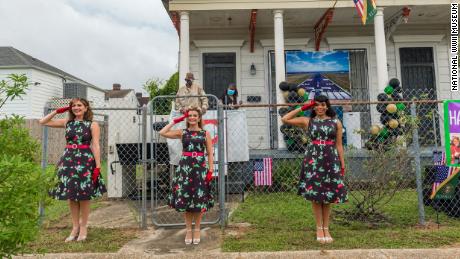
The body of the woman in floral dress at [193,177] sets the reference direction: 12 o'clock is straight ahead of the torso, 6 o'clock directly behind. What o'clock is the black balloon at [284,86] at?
The black balloon is roughly at 7 o'clock from the woman in floral dress.

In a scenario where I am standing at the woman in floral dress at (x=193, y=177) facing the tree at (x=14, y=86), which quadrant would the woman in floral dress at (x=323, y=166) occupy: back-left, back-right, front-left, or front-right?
back-left

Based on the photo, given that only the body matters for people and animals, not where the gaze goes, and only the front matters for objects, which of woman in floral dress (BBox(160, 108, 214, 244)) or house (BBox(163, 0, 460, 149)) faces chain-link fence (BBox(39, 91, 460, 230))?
the house

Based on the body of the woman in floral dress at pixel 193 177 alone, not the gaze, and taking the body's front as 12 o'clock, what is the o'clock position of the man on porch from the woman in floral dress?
The man on porch is roughly at 6 o'clock from the woman in floral dress.

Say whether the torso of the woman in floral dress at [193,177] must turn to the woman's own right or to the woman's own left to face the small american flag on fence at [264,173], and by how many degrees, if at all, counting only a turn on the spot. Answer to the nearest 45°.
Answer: approximately 135° to the woman's own left

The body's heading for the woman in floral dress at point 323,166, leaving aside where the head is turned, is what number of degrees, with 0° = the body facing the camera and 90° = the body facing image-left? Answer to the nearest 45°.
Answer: approximately 0°

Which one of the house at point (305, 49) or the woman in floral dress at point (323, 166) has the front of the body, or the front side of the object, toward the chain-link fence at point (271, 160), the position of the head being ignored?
the house

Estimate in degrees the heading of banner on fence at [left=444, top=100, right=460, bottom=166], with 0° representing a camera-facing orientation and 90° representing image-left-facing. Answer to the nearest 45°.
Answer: approximately 0°

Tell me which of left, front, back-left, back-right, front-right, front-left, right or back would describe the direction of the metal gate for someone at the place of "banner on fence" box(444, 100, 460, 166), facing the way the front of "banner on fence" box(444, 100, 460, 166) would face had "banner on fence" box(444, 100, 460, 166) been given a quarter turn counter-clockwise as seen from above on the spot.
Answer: back

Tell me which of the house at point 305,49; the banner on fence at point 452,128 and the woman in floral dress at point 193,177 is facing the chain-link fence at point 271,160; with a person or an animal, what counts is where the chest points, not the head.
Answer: the house

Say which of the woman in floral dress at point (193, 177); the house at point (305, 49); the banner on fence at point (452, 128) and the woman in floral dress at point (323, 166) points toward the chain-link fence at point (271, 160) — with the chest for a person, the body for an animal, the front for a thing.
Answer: the house
